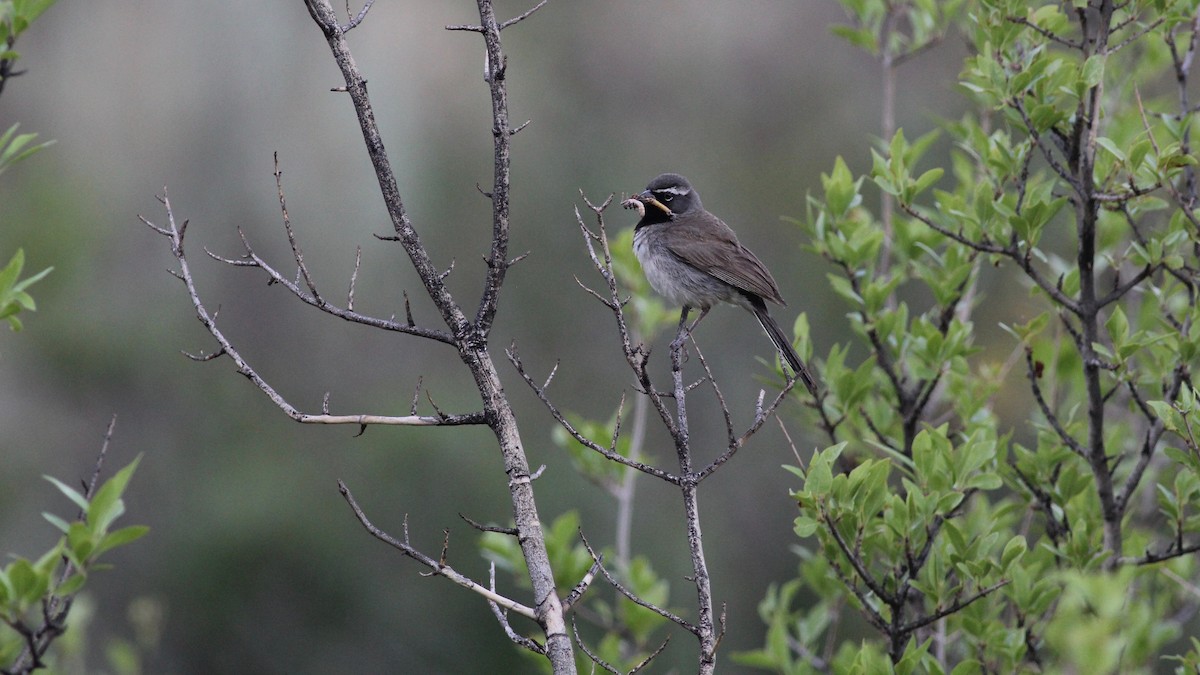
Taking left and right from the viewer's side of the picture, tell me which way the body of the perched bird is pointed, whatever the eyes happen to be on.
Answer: facing to the left of the viewer
